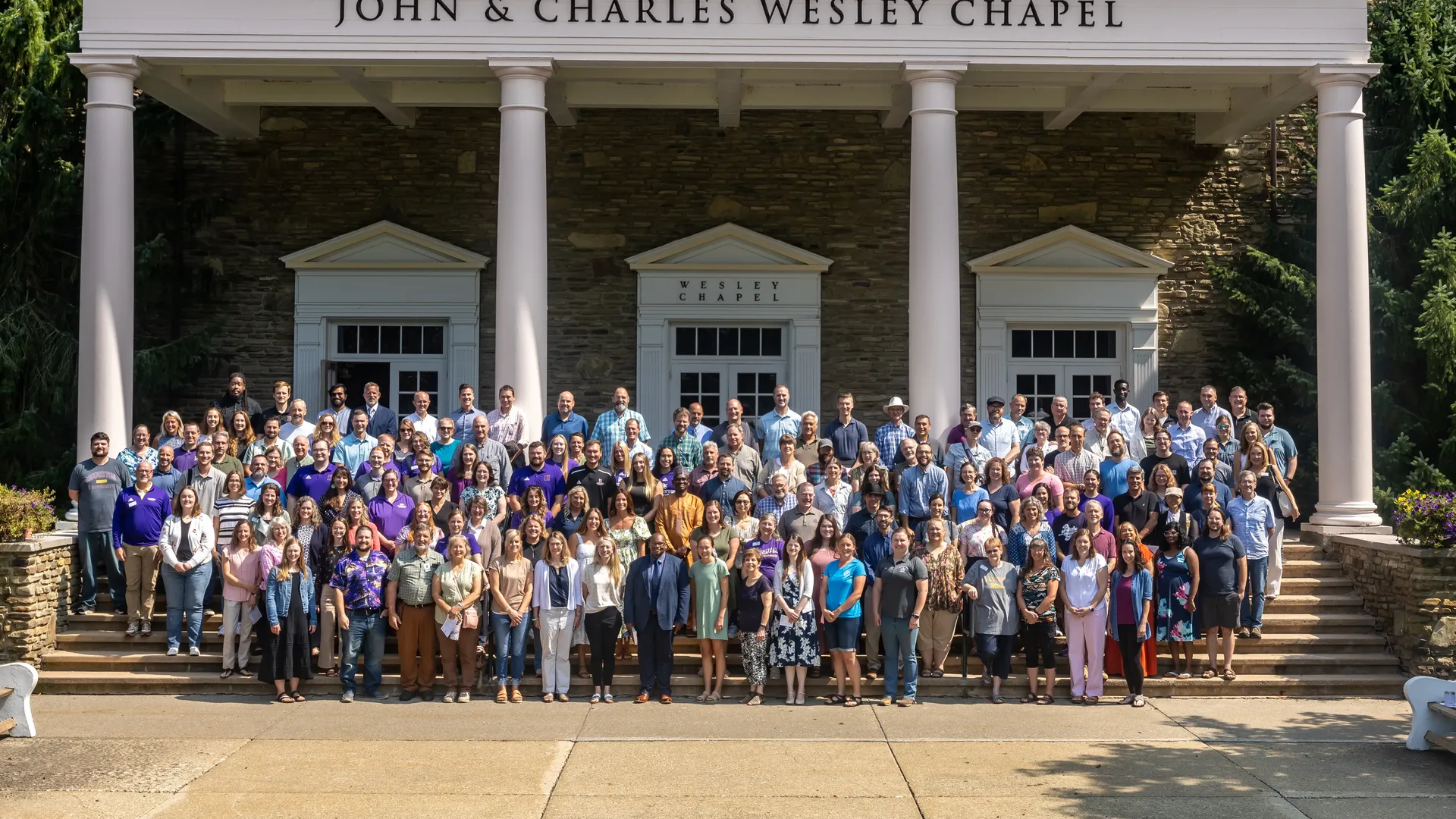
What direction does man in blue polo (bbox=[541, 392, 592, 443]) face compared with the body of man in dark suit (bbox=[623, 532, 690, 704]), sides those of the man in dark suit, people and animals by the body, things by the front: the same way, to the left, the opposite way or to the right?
the same way

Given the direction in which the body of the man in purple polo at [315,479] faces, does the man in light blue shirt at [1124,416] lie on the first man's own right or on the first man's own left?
on the first man's own left

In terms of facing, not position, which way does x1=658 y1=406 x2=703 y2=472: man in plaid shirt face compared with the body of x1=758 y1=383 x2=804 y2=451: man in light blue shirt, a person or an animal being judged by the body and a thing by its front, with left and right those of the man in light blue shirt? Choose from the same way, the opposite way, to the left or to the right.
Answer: the same way

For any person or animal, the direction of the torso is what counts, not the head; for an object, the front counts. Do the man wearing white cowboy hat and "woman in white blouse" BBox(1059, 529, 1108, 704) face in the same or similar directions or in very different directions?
same or similar directions

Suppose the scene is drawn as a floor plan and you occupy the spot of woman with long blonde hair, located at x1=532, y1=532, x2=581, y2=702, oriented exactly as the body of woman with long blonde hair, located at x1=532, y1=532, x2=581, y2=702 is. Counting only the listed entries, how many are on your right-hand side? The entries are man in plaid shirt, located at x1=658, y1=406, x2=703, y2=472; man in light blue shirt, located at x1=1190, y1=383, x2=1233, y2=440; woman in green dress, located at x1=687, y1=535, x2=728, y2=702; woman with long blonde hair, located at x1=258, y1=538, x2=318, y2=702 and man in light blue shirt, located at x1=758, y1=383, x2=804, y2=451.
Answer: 1

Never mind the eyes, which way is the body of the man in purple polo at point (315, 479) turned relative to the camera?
toward the camera

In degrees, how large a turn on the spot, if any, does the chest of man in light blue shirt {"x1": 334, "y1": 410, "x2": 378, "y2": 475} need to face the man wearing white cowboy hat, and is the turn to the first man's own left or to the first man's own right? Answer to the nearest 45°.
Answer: approximately 90° to the first man's own left

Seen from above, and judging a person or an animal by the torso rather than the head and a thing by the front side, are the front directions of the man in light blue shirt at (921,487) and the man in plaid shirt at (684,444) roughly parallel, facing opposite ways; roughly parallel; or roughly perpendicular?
roughly parallel

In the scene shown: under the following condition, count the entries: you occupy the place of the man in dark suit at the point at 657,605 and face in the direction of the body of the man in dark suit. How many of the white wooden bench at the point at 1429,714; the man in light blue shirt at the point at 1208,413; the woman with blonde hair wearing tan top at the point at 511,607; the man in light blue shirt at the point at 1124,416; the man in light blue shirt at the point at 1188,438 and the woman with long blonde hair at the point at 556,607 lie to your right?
2

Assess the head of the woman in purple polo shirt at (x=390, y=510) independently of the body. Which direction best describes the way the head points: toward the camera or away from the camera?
toward the camera

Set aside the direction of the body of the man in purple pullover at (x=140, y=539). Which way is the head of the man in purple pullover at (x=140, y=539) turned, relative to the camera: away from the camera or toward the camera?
toward the camera

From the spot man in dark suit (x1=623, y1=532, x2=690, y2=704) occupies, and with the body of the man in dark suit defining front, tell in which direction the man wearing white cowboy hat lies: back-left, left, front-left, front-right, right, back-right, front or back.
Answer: back-left

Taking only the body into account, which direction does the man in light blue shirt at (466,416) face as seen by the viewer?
toward the camera

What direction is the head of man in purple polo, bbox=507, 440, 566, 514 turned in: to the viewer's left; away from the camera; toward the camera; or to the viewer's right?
toward the camera

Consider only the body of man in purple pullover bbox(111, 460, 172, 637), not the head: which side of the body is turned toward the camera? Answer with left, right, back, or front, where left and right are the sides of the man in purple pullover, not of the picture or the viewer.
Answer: front

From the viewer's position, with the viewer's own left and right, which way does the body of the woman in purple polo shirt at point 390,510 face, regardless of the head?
facing the viewer

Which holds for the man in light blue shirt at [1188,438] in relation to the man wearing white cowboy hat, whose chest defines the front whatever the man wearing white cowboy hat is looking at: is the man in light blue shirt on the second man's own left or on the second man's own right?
on the second man's own left

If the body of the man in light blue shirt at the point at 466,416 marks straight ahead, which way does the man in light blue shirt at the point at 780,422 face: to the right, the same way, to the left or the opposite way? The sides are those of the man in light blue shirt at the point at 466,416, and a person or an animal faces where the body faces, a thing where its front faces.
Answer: the same way
